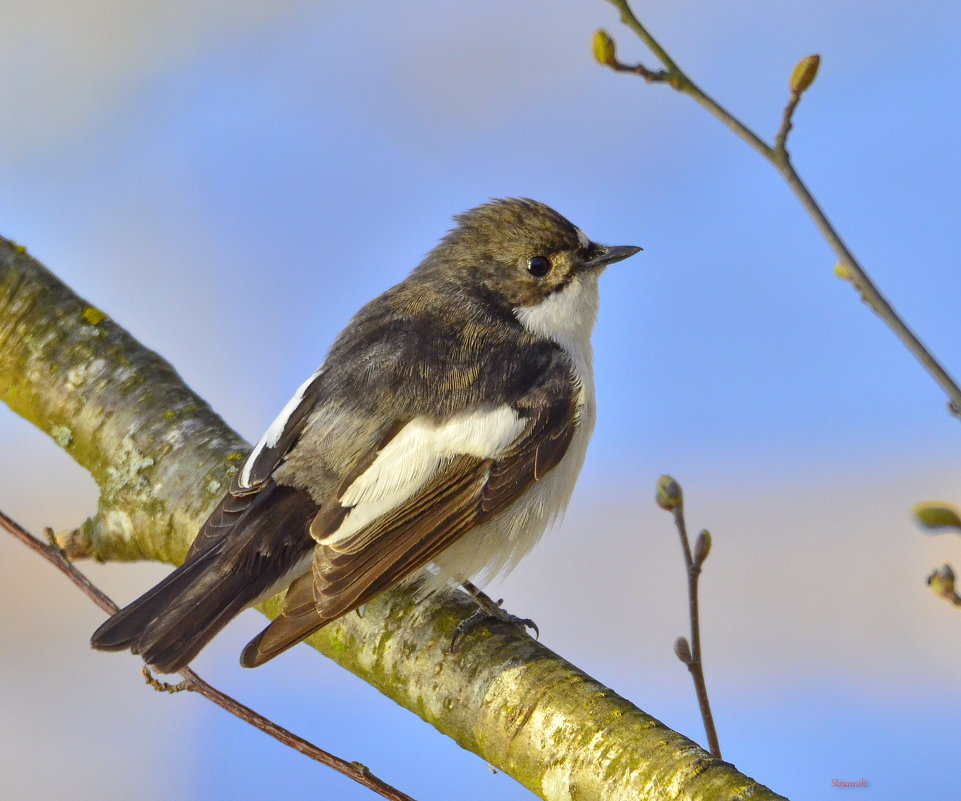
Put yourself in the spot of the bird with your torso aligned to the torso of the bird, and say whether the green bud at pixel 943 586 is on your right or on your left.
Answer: on your right

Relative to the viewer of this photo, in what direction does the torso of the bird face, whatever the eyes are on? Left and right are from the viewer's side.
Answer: facing away from the viewer and to the right of the viewer
